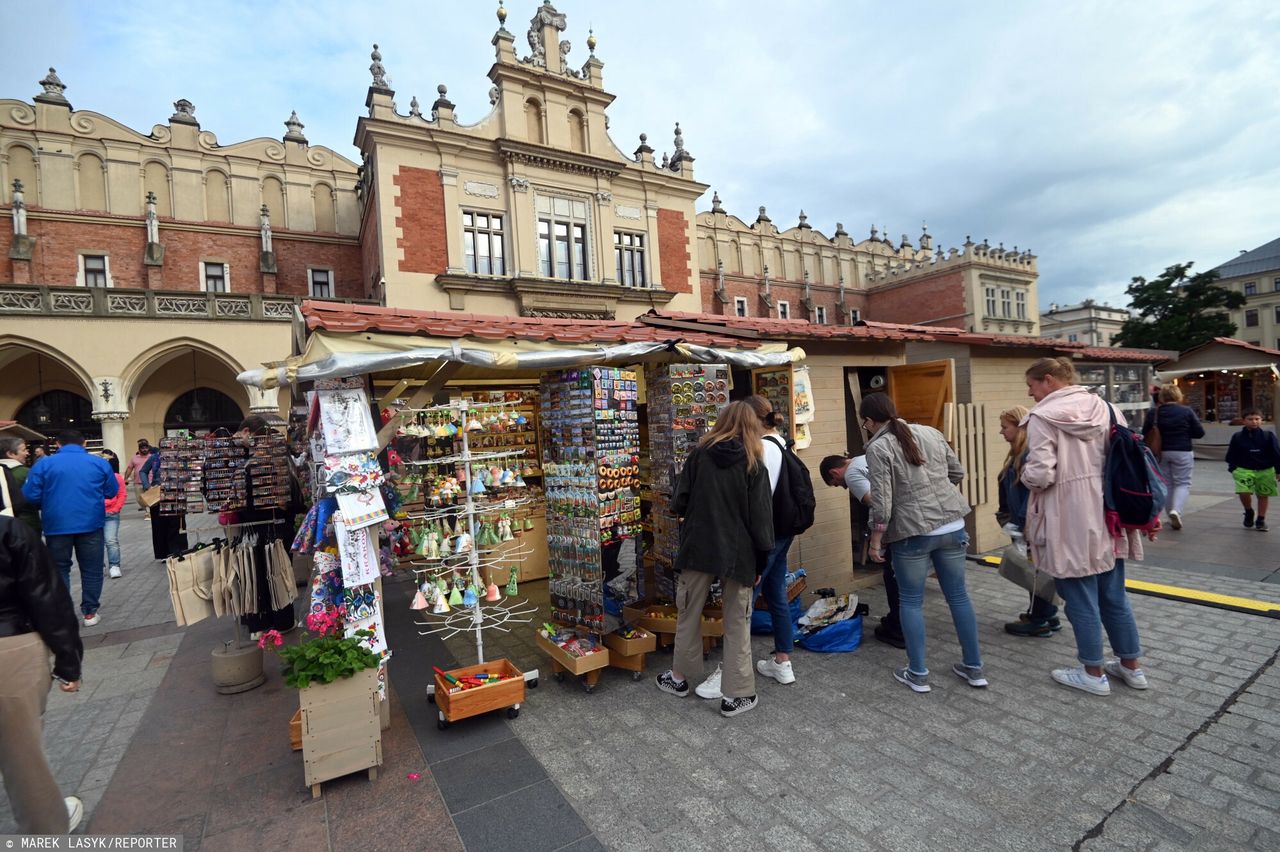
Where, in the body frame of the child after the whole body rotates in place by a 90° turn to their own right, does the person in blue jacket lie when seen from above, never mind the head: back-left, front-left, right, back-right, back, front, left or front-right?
front-left

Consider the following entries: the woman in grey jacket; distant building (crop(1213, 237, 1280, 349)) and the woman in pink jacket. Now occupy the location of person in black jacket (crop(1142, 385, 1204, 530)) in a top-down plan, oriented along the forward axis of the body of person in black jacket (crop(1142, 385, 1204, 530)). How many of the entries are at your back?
2

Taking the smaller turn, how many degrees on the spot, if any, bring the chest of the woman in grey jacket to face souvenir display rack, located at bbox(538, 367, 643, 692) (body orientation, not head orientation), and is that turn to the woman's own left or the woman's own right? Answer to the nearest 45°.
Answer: approximately 45° to the woman's own left

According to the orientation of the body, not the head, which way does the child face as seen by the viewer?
toward the camera

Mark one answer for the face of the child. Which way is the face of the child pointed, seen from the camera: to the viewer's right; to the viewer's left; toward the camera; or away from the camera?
toward the camera

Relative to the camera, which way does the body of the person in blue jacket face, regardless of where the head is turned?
away from the camera

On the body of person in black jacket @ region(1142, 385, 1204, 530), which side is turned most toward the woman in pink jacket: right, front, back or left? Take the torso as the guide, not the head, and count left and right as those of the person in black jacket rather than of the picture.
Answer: back

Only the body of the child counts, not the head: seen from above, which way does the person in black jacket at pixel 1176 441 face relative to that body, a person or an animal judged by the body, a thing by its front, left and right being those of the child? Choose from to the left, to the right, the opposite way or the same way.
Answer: the opposite way

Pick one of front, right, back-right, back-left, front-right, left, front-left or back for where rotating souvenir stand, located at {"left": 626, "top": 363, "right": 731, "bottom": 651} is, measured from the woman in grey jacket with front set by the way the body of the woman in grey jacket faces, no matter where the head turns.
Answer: front-left

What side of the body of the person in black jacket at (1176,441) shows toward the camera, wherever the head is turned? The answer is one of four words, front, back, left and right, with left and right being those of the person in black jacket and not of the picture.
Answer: back

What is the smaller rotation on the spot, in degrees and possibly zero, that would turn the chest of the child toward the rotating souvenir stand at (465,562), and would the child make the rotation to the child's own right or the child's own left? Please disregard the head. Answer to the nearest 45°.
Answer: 0° — they already face it

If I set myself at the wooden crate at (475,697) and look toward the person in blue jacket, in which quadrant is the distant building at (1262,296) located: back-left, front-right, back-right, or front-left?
back-right

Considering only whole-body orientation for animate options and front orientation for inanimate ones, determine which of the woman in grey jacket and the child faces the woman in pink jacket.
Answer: the child

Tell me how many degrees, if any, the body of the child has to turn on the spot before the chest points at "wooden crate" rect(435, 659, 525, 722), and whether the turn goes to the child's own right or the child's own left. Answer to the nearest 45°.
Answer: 0° — they already face it
